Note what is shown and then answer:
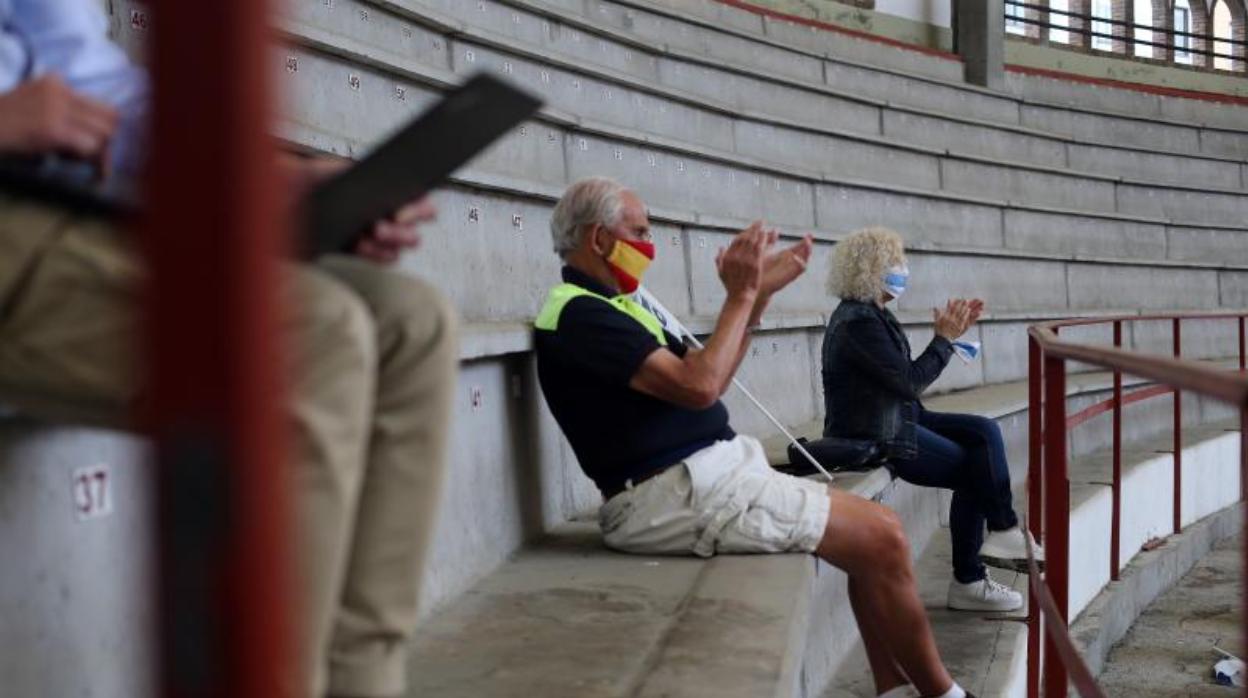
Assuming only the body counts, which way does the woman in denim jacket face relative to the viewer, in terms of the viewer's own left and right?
facing to the right of the viewer

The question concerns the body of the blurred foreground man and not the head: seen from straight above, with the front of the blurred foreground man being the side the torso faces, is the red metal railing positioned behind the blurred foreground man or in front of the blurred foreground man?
in front

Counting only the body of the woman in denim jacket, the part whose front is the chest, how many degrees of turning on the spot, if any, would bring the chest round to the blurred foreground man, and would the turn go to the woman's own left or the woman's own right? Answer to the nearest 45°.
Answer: approximately 90° to the woman's own right

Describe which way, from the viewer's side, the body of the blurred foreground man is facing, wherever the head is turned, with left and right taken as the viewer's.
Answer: facing to the right of the viewer

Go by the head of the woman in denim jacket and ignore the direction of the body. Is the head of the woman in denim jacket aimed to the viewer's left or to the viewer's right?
to the viewer's right

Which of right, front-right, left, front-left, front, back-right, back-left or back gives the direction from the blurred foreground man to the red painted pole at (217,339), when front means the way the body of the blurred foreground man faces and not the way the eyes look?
right

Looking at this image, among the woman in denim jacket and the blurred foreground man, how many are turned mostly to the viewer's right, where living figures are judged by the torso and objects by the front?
2

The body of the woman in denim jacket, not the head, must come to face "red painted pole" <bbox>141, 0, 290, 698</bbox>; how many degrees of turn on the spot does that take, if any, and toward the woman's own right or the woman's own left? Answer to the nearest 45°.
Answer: approximately 90° to the woman's own right

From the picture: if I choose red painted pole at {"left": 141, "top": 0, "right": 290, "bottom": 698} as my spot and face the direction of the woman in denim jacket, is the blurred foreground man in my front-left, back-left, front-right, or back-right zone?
front-left

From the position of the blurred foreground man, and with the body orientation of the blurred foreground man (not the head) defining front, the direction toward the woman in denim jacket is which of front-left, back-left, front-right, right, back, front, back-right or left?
front-left
